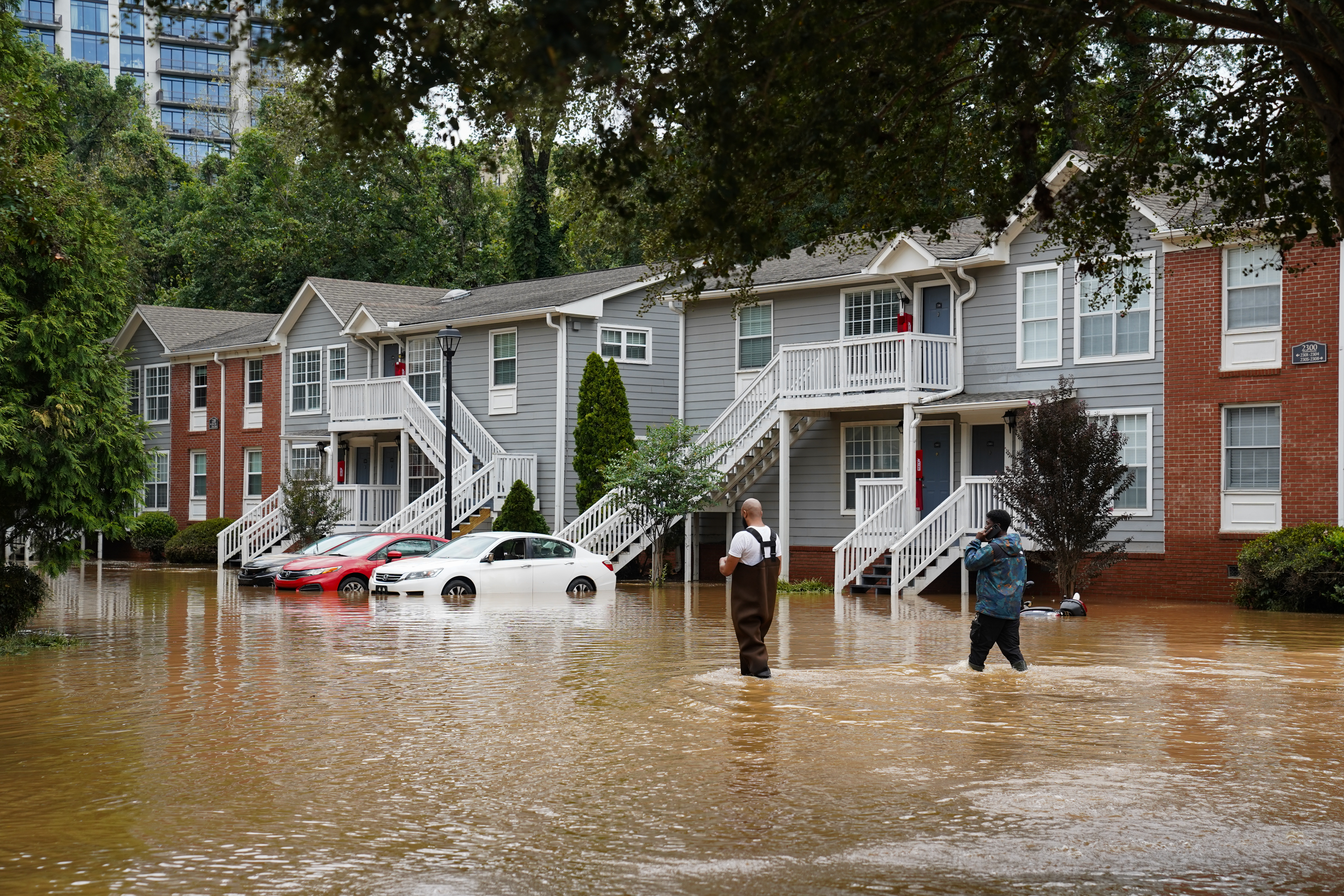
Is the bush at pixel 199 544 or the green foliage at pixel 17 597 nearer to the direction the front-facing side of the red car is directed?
the green foliage

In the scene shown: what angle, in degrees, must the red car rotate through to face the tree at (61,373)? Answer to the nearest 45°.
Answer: approximately 45° to its left

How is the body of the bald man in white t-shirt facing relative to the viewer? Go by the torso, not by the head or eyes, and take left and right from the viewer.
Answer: facing away from the viewer and to the left of the viewer

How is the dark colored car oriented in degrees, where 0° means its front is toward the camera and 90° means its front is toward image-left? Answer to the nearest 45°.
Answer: approximately 45°

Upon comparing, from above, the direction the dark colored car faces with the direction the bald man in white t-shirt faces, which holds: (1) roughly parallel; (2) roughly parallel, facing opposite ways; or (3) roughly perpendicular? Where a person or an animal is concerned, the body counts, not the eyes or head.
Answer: roughly perpendicular

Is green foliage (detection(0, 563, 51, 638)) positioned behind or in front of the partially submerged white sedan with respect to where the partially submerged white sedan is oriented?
in front

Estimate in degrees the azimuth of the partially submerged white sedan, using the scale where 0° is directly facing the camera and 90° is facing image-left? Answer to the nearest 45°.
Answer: approximately 45°

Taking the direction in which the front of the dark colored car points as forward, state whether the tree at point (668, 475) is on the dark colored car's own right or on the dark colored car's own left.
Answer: on the dark colored car's own left

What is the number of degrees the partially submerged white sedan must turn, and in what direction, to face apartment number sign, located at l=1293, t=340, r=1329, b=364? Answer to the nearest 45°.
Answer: approximately 135° to its left

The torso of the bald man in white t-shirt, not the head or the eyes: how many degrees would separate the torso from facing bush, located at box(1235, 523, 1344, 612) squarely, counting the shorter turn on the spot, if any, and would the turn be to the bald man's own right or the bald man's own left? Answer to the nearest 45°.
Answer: approximately 90° to the bald man's own right

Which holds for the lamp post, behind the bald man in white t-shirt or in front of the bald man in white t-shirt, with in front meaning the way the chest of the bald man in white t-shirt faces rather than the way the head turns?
in front
